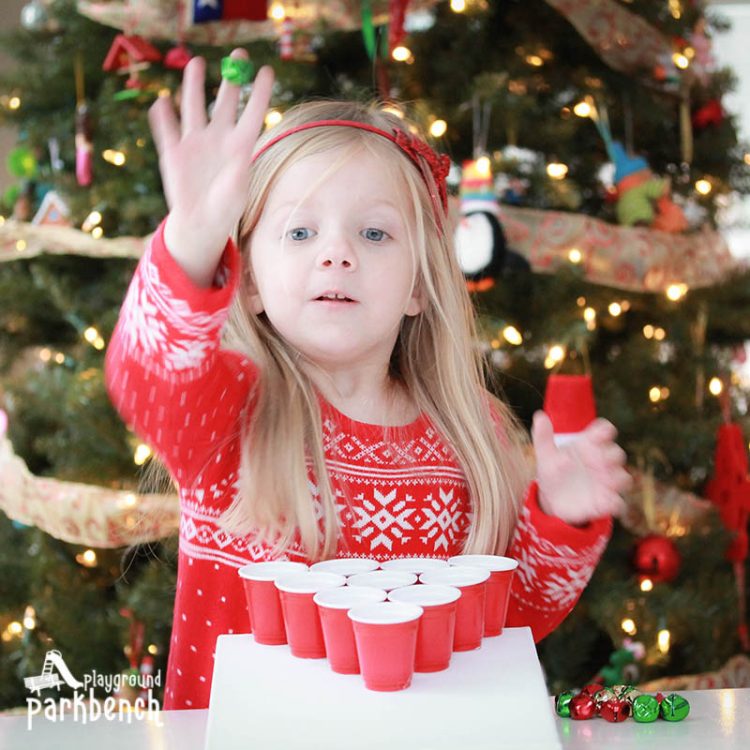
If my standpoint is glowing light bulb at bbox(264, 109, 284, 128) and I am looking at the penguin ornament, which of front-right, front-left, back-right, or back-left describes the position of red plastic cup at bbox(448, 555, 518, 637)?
front-right

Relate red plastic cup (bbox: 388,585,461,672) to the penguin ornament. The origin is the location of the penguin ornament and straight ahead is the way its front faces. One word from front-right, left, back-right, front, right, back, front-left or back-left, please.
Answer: front-left

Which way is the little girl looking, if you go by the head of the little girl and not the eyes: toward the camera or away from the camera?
toward the camera

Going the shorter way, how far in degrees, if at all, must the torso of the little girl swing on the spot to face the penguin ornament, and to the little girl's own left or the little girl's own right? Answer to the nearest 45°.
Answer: approximately 180°

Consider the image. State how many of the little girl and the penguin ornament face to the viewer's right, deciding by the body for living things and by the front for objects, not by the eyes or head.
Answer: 0

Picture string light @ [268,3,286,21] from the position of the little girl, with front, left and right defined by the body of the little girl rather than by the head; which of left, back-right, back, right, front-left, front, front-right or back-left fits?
back

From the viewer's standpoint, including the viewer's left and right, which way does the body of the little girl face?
facing the viewer

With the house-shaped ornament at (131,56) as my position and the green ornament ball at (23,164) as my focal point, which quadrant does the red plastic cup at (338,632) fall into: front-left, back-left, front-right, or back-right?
back-left

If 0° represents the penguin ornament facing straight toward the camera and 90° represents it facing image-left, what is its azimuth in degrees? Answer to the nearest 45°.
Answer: approximately 45°

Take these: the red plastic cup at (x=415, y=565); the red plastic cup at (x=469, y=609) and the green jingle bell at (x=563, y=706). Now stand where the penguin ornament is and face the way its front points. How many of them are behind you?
0

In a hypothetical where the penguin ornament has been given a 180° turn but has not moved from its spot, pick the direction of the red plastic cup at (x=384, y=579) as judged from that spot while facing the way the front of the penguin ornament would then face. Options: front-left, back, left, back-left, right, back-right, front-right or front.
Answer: back-right

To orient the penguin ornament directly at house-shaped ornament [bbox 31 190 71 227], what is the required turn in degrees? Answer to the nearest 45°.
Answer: approximately 45° to its right
